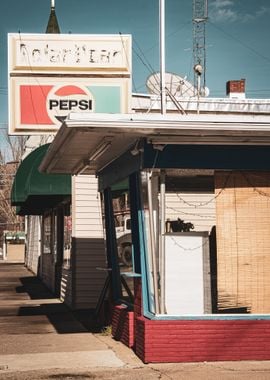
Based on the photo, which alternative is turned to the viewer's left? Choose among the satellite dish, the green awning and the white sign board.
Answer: the green awning

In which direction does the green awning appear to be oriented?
to the viewer's left

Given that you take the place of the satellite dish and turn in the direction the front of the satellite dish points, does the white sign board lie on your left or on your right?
on your right

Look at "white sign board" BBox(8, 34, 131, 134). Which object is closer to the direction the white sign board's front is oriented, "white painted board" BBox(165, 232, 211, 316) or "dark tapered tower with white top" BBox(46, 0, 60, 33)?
the white painted board

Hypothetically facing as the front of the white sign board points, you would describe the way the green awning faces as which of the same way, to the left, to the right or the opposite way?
to the right

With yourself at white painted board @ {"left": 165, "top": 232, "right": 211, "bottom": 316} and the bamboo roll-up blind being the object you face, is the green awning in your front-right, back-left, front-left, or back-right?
back-left
